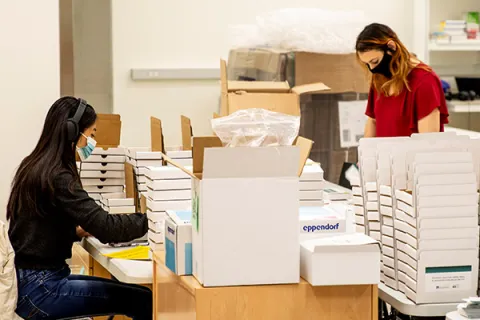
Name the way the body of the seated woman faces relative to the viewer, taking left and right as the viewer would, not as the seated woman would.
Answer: facing to the right of the viewer

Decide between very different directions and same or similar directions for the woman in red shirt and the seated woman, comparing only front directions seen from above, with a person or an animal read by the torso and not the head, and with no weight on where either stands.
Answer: very different directions

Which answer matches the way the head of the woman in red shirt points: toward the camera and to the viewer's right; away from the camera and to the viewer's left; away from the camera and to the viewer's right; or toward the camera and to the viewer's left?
toward the camera and to the viewer's left

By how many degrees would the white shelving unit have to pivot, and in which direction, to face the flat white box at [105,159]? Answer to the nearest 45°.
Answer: approximately 45° to its right

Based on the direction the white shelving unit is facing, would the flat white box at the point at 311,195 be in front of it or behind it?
in front

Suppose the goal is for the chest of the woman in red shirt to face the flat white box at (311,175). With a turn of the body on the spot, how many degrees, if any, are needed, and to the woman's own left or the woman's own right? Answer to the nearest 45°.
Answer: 0° — they already face it

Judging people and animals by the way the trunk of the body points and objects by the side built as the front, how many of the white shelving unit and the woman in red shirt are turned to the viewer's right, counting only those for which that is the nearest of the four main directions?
0

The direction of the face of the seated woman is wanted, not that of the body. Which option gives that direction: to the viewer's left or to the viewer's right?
to the viewer's right

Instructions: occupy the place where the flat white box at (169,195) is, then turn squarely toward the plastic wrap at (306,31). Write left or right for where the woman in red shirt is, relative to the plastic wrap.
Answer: right

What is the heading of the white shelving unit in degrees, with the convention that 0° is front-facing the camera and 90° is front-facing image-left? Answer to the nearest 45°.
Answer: approximately 0°

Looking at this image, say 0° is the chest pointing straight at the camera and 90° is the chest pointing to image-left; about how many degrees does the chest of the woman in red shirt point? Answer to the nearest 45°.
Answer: approximately 45°

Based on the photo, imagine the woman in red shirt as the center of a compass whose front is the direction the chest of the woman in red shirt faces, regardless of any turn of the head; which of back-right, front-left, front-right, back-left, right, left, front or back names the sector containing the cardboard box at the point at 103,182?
front-right
